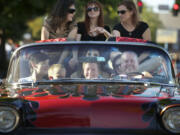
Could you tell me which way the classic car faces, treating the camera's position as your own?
facing the viewer

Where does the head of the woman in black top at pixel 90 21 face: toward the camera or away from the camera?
toward the camera

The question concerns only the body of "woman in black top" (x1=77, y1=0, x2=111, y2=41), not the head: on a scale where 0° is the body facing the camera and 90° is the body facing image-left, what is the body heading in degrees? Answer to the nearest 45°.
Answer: approximately 0°

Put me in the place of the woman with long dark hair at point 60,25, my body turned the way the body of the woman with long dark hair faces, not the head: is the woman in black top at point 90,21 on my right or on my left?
on my left

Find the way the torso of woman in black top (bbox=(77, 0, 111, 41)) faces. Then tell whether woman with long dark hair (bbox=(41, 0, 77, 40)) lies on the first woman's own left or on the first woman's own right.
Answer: on the first woman's own right

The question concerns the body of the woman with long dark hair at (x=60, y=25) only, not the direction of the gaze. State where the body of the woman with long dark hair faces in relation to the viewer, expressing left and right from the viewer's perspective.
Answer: facing the viewer and to the right of the viewer

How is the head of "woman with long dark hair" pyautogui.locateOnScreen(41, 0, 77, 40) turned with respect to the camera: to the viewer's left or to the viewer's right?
to the viewer's right
